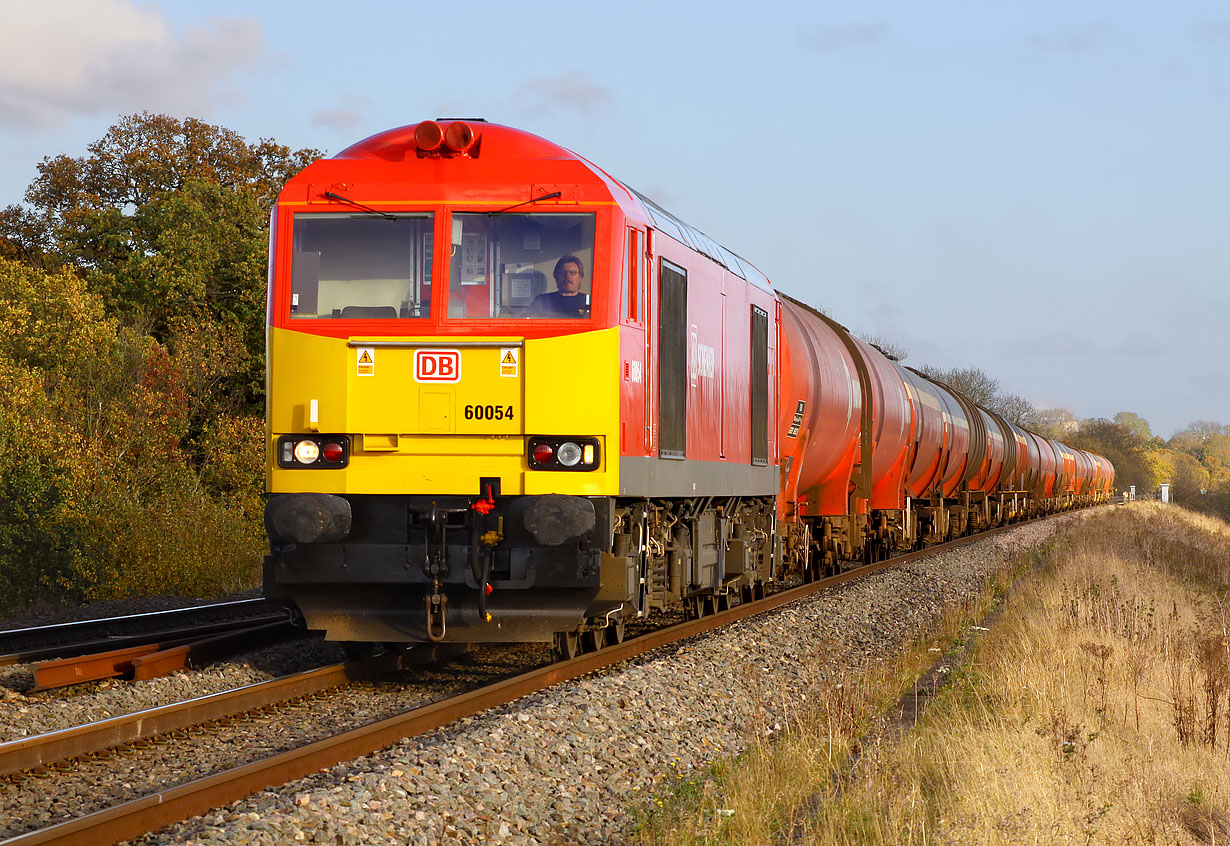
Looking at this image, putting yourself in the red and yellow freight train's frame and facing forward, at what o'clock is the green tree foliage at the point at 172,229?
The green tree foliage is roughly at 5 o'clock from the red and yellow freight train.

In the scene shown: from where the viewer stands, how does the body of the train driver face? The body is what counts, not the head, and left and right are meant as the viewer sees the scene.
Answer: facing the viewer

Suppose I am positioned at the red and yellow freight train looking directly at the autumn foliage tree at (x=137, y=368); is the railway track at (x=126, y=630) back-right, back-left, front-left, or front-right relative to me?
front-left

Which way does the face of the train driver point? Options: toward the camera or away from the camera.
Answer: toward the camera

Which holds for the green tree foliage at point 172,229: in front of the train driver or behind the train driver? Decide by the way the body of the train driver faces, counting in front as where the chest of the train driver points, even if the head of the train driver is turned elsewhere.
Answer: behind

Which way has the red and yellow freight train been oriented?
toward the camera
